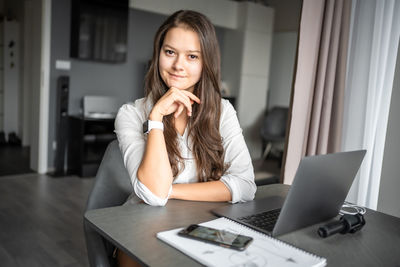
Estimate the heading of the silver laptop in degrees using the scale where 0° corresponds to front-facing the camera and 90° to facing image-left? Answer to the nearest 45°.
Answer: approximately 135°

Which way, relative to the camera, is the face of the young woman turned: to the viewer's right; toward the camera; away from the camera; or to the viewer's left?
toward the camera

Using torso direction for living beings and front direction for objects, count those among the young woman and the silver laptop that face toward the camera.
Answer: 1

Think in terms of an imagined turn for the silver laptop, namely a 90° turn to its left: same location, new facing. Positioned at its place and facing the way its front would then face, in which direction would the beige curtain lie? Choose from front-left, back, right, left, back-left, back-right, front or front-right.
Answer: back-right

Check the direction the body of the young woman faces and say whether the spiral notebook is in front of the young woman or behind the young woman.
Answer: in front

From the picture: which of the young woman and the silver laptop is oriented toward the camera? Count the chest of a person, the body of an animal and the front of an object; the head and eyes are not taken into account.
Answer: the young woman

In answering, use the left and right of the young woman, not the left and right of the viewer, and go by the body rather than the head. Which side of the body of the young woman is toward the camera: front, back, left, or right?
front

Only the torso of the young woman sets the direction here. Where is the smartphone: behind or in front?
in front

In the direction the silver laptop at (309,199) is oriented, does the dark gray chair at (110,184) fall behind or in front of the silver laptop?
in front
